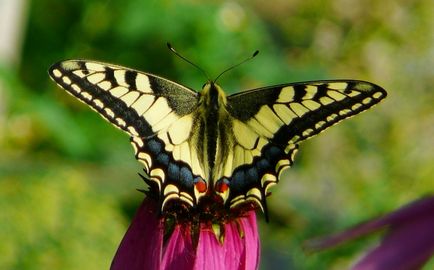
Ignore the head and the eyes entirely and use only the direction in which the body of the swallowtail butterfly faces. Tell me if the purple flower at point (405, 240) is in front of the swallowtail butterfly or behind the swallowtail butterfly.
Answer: behind

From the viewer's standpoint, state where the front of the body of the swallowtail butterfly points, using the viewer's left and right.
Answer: facing away from the viewer
